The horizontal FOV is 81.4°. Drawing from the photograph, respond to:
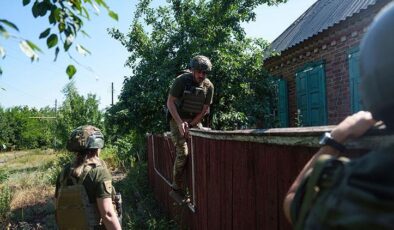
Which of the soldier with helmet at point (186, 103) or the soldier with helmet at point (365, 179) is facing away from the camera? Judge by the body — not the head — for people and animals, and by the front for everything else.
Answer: the soldier with helmet at point (365, 179)

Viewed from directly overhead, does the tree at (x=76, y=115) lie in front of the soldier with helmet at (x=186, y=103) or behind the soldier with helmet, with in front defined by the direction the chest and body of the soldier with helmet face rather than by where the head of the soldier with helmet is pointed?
behind

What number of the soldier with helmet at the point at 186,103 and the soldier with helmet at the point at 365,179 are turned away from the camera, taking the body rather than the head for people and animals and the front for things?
1

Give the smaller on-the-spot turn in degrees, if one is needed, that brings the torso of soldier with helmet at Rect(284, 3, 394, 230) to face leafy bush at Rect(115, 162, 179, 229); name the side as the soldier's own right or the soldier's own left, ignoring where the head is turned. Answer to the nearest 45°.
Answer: approximately 45° to the soldier's own left

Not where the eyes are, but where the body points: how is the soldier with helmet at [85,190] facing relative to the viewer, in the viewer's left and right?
facing away from the viewer and to the right of the viewer

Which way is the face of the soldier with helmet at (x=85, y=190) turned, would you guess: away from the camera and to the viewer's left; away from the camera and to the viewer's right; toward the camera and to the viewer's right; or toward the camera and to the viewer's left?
away from the camera and to the viewer's right

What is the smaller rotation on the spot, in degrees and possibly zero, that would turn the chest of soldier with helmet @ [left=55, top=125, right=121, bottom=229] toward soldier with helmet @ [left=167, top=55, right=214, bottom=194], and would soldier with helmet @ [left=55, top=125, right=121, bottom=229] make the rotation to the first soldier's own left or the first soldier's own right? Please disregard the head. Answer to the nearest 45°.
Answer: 0° — they already face them

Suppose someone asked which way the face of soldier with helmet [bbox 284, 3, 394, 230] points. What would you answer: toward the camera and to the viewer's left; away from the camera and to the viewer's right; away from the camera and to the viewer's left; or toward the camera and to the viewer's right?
away from the camera and to the viewer's left

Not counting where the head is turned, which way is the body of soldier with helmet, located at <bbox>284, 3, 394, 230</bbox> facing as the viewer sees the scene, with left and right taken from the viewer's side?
facing away from the viewer

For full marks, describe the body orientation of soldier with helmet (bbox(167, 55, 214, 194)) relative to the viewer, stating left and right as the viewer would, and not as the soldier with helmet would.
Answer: facing the viewer and to the right of the viewer

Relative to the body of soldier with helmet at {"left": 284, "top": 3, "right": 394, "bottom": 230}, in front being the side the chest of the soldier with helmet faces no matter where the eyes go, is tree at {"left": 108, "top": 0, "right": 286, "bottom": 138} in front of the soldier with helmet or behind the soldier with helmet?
in front
